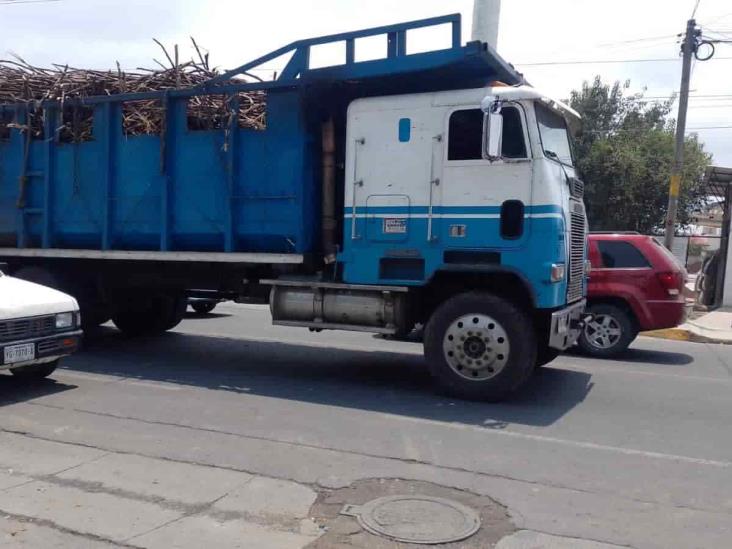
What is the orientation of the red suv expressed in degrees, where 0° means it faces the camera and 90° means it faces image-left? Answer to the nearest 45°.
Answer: approximately 90°

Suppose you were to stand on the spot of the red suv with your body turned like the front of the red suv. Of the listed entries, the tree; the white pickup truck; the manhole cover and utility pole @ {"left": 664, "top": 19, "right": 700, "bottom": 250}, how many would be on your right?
2

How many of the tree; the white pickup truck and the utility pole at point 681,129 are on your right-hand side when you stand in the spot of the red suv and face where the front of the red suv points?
2

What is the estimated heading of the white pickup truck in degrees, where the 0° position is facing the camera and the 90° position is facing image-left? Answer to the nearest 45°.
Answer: approximately 315°

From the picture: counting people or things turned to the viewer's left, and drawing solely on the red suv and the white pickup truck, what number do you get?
1

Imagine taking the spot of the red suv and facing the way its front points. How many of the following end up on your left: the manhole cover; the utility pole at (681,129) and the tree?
1

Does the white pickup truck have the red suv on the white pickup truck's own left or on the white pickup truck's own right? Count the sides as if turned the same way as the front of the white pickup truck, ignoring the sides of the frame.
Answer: on the white pickup truck's own left

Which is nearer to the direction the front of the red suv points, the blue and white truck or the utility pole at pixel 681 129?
the blue and white truck

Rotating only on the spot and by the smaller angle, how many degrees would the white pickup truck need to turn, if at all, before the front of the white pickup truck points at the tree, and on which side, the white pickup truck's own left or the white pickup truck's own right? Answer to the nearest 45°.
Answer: approximately 90° to the white pickup truck's own left

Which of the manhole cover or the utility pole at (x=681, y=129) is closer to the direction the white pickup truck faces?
the manhole cover

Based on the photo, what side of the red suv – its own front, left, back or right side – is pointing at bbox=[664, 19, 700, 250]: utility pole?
right

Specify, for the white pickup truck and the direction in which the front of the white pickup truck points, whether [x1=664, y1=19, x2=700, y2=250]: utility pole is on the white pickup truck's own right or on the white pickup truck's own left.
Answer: on the white pickup truck's own left

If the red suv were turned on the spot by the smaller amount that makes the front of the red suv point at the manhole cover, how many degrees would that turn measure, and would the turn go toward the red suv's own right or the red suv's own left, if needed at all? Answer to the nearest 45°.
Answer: approximately 90° to the red suv's own left

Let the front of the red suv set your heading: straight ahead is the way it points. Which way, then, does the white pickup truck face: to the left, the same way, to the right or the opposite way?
the opposite way
